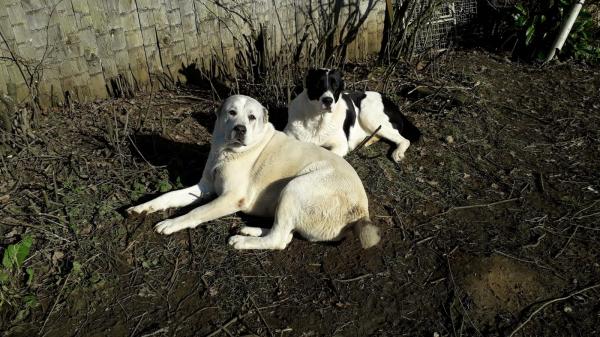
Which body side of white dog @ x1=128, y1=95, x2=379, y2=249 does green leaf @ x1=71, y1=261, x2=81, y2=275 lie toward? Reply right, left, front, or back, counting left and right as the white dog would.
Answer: front

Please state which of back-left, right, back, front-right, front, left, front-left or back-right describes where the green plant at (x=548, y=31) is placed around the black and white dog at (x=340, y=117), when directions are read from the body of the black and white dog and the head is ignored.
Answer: back

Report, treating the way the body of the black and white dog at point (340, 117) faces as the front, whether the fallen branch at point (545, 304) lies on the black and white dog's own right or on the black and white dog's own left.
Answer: on the black and white dog's own left

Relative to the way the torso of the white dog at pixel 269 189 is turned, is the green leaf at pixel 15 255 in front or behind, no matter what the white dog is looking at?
in front

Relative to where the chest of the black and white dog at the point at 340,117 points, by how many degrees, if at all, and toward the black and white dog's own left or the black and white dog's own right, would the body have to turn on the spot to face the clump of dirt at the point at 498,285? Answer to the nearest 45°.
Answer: approximately 90° to the black and white dog's own left

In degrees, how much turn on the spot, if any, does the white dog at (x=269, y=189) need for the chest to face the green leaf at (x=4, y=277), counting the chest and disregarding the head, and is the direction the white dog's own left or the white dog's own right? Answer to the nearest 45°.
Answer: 0° — it already faces it

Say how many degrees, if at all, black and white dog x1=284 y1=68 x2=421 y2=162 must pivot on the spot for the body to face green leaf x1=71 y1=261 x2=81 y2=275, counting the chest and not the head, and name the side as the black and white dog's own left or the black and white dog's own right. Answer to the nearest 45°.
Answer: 0° — it already faces it

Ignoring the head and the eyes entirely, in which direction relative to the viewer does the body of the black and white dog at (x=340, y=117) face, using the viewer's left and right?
facing the viewer and to the left of the viewer

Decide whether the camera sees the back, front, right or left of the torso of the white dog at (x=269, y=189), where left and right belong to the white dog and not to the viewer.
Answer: left

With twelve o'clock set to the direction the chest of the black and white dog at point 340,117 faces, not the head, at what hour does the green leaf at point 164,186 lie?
The green leaf is roughly at 12 o'clock from the black and white dog.

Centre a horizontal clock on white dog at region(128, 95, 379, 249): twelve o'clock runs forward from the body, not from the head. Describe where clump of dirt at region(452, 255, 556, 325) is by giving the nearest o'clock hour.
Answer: The clump of dirt is roughly at 7 o'clock from the white dog.

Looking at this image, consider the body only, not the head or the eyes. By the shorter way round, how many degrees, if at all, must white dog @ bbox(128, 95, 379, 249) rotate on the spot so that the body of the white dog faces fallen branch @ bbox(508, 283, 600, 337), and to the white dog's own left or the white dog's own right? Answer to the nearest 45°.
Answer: approximately 135° to the white dog's own left

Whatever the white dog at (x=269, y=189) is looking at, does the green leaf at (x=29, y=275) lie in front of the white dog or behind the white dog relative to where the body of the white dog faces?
in front

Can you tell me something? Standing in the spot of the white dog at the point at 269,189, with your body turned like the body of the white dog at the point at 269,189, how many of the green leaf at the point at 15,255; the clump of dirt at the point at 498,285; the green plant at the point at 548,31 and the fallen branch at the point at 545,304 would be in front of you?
1

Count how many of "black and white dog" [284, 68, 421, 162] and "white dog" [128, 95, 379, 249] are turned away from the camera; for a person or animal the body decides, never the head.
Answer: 0

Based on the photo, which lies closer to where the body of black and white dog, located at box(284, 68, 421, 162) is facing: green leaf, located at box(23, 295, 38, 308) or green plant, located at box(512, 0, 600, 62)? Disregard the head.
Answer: the green leaf
